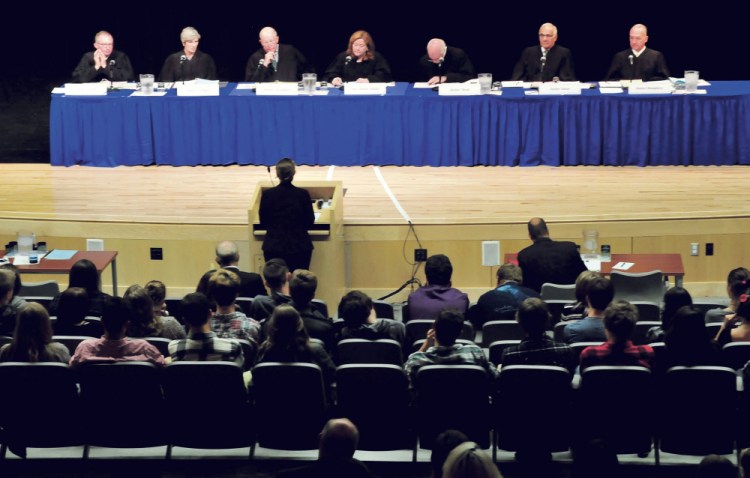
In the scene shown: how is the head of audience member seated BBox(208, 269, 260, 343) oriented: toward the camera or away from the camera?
away from the camera

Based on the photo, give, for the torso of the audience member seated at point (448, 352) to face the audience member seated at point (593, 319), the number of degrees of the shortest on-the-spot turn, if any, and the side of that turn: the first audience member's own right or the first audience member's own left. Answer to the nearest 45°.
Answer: approximately 45° to the first audience member's own right

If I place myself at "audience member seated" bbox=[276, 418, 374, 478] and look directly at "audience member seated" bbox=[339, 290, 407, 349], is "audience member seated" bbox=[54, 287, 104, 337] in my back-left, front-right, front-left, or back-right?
front-left

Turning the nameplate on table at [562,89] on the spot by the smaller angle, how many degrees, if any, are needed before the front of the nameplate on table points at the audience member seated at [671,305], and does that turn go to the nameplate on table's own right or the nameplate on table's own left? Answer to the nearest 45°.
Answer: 0° — it already faces them

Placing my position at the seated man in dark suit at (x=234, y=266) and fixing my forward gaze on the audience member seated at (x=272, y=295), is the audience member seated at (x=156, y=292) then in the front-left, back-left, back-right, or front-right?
front-right

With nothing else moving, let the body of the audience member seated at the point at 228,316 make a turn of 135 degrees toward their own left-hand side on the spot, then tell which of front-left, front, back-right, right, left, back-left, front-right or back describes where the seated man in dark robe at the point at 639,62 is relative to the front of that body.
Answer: back

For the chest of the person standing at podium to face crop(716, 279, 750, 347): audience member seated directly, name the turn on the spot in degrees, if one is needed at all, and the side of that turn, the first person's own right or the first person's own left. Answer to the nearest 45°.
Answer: approximately 135° to the first person's own right

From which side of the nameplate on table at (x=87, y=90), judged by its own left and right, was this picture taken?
front

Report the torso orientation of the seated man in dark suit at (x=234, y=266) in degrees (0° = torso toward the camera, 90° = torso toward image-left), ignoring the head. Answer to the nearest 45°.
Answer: approximately 180°

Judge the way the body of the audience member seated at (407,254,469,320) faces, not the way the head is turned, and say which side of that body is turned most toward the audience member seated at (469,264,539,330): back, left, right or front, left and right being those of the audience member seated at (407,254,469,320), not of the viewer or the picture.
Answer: right

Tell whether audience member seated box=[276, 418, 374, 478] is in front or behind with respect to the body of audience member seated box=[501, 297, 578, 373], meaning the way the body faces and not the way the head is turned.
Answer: behind

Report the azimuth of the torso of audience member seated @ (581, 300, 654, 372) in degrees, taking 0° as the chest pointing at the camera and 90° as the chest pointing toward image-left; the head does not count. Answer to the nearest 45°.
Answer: approximately 180°

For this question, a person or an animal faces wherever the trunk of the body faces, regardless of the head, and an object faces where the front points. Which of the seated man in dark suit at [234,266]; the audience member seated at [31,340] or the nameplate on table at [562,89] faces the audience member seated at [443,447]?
the nameplate on table

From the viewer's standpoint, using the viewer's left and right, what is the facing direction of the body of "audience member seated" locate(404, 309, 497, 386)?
facing away from the viewer

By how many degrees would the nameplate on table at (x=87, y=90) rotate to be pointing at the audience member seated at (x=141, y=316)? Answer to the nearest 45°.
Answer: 0° — it already faces them

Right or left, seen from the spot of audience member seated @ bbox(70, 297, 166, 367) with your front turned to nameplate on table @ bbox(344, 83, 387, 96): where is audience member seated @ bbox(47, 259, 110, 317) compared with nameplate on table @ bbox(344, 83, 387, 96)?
left

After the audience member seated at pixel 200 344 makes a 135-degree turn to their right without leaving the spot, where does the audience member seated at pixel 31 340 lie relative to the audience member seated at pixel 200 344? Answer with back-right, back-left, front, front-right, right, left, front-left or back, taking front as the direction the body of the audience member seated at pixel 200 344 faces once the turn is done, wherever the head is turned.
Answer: back-right

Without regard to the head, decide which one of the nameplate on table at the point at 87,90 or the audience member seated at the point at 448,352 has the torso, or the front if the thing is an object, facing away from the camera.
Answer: the audience member seated

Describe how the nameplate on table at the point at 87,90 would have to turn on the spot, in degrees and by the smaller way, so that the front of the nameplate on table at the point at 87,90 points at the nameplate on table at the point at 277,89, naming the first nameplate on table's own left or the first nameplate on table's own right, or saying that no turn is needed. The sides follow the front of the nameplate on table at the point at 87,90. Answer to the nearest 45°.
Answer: approximately 90° to the first nameplate on table's own left

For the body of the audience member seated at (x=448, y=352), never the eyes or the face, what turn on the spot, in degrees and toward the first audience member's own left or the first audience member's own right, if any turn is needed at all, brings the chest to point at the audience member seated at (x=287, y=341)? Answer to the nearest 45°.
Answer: approximately 90° to the first audience member's own left

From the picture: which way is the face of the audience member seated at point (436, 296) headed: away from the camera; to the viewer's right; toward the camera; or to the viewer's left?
away from the camera
